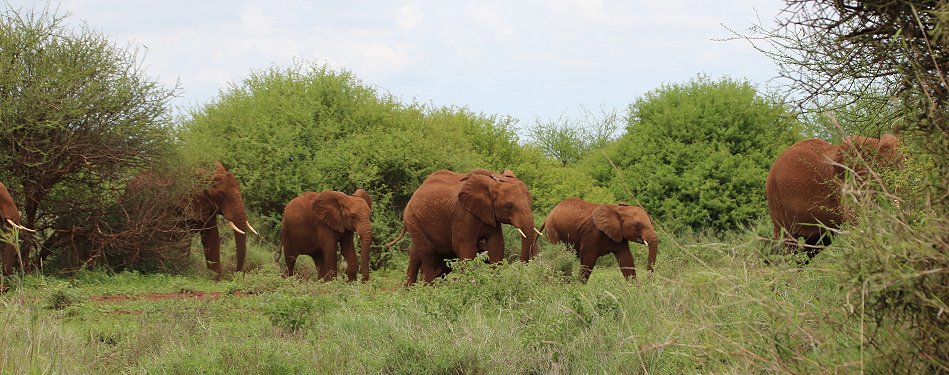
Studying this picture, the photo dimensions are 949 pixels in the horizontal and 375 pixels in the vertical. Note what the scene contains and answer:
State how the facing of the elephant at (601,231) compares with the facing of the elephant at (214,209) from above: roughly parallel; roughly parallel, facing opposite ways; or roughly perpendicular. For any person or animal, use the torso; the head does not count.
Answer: roughly parallel

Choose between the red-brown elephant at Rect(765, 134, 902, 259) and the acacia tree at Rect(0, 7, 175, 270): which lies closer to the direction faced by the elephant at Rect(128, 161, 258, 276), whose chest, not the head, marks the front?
the red-brown elephant

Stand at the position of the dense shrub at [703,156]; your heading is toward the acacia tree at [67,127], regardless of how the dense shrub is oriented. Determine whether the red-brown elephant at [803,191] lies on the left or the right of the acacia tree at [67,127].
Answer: left

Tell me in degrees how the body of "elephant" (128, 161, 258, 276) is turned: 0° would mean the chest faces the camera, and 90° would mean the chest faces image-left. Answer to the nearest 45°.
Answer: approximately 315°

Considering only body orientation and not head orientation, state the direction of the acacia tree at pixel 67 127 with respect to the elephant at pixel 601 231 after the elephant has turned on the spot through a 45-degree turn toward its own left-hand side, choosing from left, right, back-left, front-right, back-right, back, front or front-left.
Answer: back-left

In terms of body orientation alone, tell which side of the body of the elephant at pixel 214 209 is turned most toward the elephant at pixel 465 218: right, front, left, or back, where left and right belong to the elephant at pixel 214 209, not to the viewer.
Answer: front

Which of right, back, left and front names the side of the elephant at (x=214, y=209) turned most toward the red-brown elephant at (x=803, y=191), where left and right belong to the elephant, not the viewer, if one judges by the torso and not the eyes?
front

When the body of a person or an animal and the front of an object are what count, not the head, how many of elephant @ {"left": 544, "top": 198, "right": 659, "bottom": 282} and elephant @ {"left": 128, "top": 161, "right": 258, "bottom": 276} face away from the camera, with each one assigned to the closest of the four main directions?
0

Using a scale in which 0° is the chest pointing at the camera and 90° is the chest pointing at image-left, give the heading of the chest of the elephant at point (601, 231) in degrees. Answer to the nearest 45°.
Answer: approximately 270°

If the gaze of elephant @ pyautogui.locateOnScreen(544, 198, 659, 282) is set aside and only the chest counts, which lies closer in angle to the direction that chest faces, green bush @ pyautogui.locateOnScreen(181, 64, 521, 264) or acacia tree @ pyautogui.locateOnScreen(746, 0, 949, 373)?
the acacia tree

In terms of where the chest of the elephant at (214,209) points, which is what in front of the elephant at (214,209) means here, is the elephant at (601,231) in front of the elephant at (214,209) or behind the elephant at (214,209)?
in front
